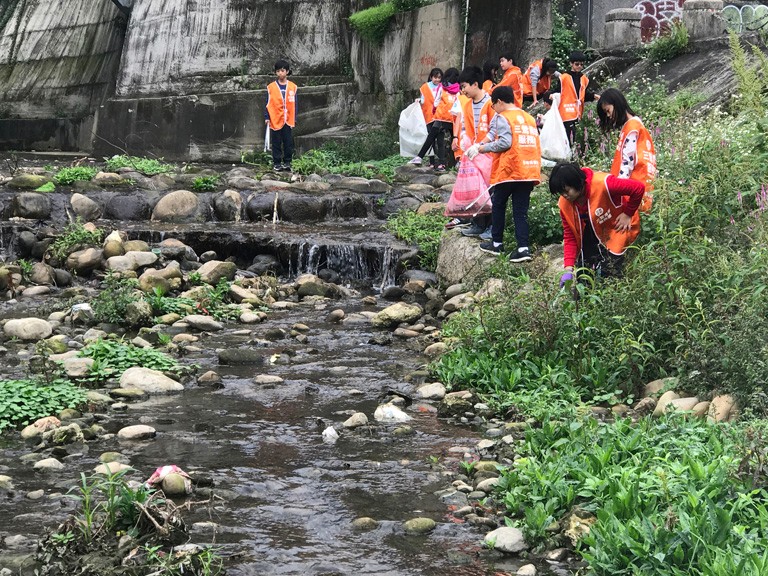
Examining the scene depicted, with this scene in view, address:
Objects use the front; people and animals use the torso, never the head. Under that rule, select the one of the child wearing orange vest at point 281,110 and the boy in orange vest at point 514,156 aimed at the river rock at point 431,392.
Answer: the child wearing orange vest

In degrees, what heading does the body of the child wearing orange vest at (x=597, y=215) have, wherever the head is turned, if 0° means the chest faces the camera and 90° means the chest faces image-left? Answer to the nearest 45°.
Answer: approximately 45°

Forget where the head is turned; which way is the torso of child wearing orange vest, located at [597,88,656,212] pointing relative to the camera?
to the viewer's left

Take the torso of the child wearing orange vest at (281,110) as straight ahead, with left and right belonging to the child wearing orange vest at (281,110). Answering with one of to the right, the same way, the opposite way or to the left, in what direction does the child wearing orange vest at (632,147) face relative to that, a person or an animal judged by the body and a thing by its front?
to the right

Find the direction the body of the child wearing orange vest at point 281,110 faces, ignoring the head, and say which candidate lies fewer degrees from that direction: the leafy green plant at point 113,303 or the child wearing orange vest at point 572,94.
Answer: the leafy green plant

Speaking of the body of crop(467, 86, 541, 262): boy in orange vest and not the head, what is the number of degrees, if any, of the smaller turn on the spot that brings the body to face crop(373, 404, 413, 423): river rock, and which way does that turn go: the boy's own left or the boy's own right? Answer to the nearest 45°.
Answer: approximately 135° to the boy's own left

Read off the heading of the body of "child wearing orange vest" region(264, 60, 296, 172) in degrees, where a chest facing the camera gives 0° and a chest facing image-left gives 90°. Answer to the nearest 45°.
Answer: approximately 0°

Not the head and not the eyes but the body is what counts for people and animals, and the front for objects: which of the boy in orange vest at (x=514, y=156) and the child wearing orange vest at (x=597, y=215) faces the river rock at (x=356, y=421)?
the child wearing orange vest

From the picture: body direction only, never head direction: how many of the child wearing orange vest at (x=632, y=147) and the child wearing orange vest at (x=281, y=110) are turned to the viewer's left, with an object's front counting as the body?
1

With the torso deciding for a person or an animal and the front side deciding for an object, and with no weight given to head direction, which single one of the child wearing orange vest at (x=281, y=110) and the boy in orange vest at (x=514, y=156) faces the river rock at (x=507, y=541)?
the child wearing orange vest
